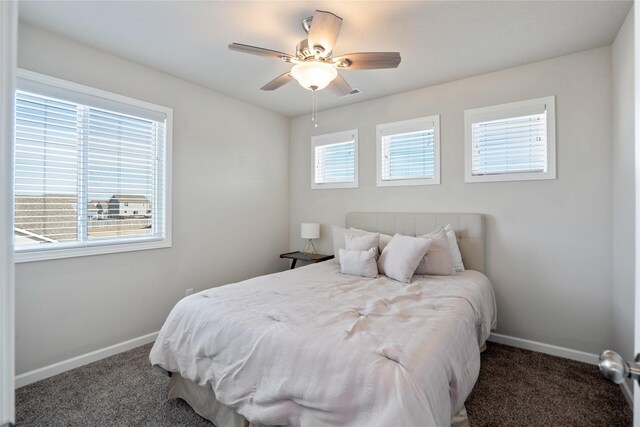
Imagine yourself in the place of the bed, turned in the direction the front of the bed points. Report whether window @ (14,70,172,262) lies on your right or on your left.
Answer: on your right

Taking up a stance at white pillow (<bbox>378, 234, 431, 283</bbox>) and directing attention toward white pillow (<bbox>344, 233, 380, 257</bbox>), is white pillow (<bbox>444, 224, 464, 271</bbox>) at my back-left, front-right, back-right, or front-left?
back-right

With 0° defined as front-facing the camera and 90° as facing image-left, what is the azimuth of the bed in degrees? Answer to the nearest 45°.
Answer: approximately 45°
